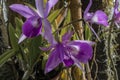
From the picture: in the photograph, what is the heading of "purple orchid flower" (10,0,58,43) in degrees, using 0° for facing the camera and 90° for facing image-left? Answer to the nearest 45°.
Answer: approximately 45°
